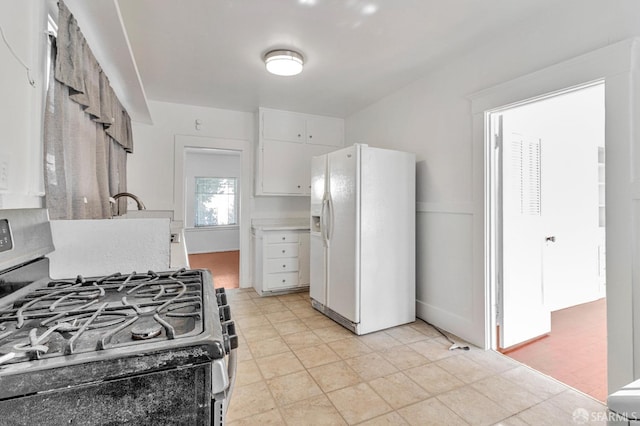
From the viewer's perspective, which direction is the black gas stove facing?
to the viewer's right

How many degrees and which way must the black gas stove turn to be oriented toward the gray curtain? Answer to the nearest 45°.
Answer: approximately 90° to its left

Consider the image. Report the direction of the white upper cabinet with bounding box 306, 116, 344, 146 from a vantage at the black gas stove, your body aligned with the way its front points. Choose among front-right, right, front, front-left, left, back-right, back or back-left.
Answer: front-left

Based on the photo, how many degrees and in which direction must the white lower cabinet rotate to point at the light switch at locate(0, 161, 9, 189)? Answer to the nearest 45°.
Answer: approximately 45° to its right

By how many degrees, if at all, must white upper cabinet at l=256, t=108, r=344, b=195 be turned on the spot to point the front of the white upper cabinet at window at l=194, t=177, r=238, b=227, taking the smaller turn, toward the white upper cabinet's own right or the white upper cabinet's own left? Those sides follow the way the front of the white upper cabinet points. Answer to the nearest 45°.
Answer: approximately 180°

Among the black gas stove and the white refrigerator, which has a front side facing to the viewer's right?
the black gas stove

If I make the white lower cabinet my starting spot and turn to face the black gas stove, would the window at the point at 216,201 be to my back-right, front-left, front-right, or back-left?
back-right

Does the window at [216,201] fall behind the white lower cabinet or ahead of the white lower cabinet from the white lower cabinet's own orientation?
behind

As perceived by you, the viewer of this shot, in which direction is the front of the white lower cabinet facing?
facing the viewer and to the right of the viewer

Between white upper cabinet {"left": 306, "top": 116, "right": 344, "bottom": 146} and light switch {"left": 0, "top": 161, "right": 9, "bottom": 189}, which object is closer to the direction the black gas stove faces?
the white upper cabinet

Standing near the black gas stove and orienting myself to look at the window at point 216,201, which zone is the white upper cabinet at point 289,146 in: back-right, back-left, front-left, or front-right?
front-right

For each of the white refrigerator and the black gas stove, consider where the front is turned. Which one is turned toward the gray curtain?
the white refrigerator

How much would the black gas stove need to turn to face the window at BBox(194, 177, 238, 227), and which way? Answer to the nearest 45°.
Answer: approximately 90° to its left

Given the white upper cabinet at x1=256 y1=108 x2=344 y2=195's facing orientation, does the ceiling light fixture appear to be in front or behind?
in front

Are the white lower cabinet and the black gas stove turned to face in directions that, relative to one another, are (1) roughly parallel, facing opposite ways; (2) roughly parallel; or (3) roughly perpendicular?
roughly perpendicular

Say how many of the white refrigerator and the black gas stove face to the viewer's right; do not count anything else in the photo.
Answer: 1
